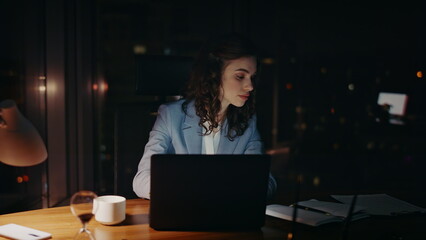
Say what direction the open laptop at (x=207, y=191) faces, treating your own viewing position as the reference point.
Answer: facing away from the viewer

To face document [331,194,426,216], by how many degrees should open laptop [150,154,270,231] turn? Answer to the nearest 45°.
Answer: approximately 45° to its right

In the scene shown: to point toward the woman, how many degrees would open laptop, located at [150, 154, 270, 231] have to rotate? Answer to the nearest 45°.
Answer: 0° — it already faces them

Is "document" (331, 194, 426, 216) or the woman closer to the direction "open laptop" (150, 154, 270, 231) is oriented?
the woman

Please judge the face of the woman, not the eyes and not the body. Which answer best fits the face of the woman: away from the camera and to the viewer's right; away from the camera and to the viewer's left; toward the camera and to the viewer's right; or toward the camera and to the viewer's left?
toward the camera and to the viewer's right
